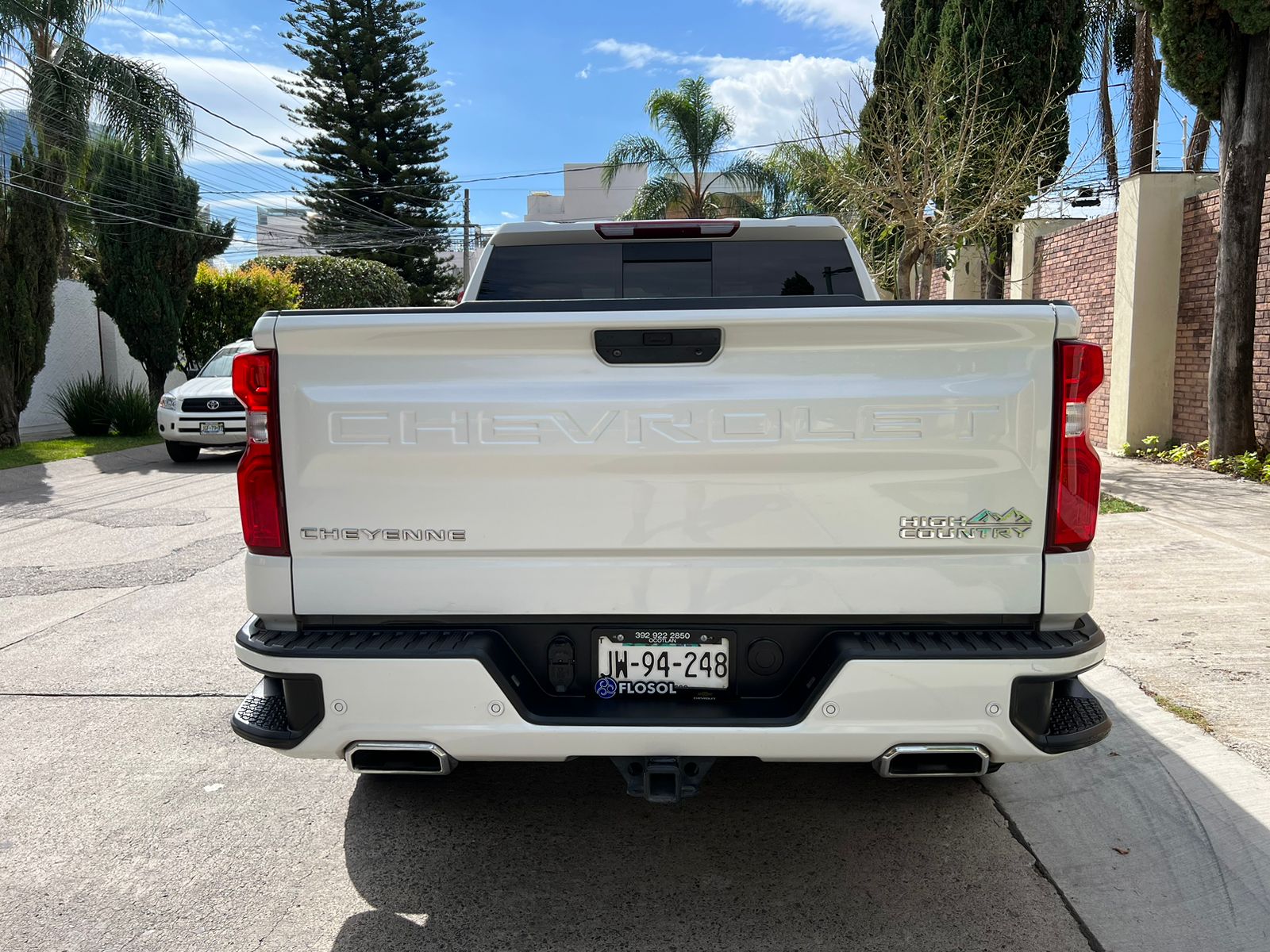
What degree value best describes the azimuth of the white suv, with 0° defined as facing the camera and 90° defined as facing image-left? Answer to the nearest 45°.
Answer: approximately 45°

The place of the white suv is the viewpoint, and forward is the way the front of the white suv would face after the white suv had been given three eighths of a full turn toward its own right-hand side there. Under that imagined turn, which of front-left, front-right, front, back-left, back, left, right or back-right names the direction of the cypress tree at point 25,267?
front-left

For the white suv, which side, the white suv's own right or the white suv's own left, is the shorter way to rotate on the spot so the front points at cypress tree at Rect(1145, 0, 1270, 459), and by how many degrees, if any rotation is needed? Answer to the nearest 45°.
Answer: approximately 90° to the white suv's own left

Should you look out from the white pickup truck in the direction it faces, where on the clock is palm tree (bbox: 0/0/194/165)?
The palm tree is roughly at 11 o'clock from the white pickup truck.

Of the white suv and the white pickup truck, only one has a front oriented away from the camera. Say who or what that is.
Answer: the white pickup truck

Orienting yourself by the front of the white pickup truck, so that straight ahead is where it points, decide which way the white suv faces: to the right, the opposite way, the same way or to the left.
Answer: the opposite way

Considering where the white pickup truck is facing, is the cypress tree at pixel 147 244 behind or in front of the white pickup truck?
in front

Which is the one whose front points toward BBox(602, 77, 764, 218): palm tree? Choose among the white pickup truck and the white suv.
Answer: the white pickup truck

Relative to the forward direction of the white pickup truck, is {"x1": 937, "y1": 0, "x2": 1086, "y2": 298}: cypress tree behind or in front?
in front

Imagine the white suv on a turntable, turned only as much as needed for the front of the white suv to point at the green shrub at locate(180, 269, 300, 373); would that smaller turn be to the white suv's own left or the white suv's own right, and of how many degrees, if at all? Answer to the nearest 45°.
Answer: approximately 135° to the white suv's own right

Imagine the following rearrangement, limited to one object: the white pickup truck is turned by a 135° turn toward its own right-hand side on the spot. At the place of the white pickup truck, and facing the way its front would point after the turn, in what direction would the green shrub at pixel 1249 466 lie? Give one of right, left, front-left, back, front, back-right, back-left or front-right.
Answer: left

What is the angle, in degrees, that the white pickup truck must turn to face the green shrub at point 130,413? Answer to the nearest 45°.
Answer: approximately 45° to its left

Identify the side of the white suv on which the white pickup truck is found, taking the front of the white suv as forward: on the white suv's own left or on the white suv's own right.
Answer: on the white suv's own left

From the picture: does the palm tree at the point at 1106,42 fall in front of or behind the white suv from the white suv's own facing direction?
behind

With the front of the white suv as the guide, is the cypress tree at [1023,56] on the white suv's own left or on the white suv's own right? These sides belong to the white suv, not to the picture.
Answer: on the white suv's own left

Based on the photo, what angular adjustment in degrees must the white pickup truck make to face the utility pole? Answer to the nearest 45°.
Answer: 0° — it already faces it

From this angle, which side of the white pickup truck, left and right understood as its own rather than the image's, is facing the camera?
back

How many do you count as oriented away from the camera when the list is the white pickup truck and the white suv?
1
